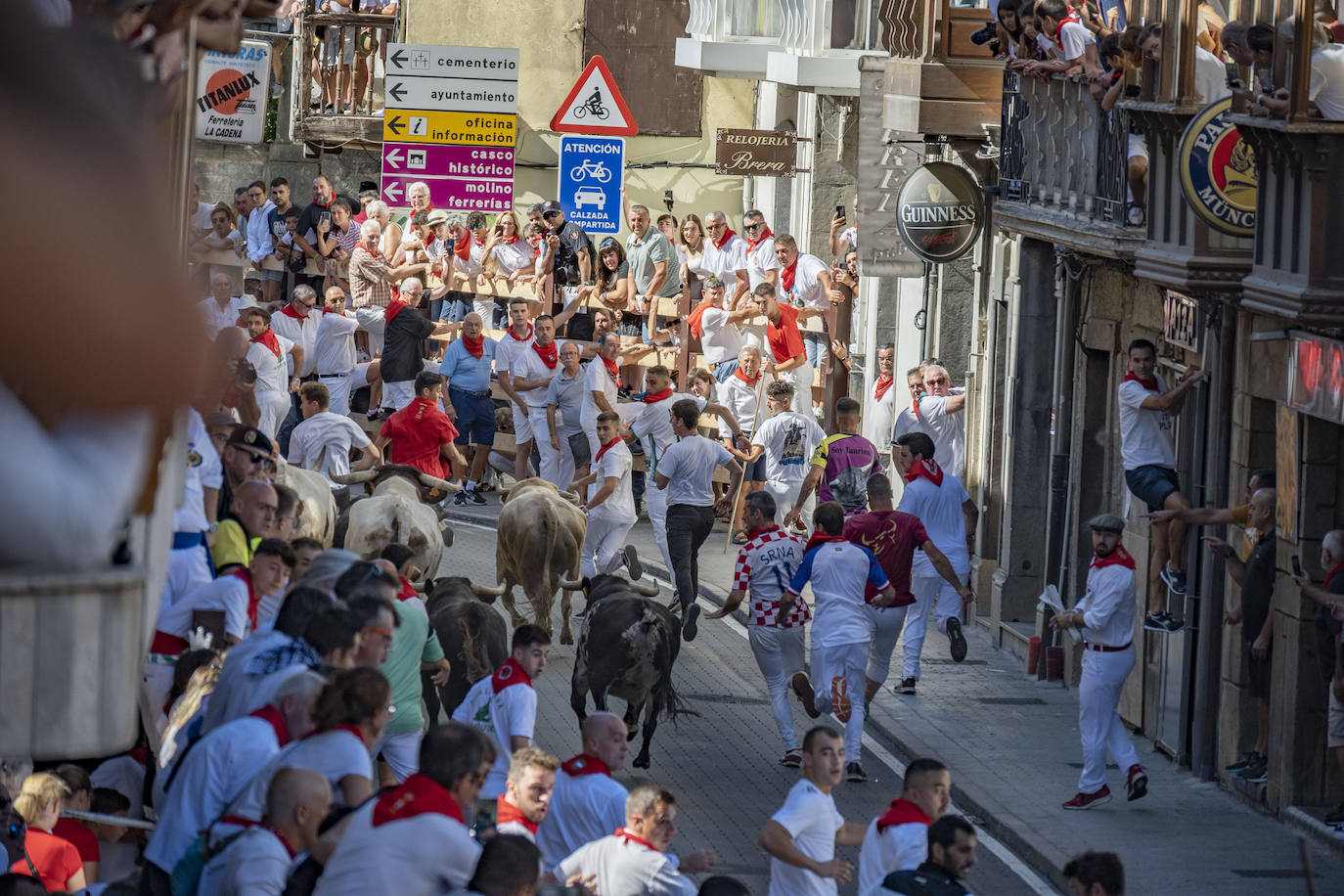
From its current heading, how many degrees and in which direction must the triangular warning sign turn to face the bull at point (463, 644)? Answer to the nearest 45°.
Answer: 0° — it already faces it

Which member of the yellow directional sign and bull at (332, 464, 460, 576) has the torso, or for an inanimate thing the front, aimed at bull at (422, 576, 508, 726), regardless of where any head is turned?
the yellow directional sign

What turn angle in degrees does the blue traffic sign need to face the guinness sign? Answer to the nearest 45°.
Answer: approximately 45° to its left

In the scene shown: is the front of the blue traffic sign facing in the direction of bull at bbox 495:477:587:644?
yes

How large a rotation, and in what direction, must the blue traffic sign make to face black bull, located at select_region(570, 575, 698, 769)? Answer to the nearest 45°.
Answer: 0° — it already faces it

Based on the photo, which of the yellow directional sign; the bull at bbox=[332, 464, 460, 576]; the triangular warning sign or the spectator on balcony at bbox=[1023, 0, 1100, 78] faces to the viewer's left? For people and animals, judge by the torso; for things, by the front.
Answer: the spectator on balcony

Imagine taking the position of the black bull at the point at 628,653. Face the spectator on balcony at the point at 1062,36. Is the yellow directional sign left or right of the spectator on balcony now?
left

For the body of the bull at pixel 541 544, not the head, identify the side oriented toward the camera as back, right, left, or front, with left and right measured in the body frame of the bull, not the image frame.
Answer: back

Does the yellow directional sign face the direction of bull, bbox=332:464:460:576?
yes

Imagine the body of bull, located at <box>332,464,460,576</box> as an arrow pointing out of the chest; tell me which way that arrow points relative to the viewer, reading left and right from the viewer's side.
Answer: facing away from the viewer

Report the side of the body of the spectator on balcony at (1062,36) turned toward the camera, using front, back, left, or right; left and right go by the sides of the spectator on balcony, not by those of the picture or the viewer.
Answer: left

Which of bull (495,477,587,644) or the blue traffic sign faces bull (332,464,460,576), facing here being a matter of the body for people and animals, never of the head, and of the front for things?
the blue traffic sign
